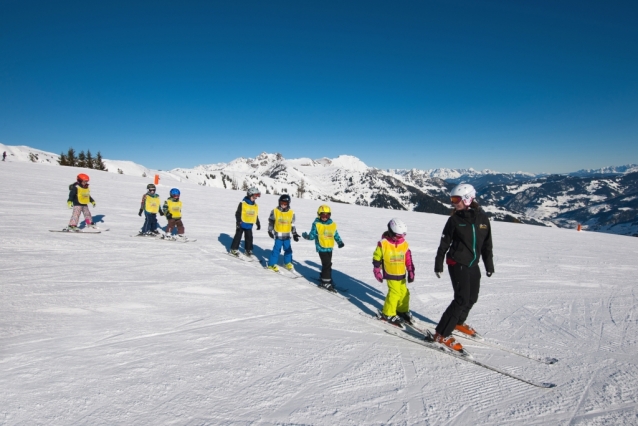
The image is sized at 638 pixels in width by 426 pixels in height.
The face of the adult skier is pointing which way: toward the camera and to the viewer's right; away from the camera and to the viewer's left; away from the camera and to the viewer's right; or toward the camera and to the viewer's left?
toward the camera and to the viewer's left

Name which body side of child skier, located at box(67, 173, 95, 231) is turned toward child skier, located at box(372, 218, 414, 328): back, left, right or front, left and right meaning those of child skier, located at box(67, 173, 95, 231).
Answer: front

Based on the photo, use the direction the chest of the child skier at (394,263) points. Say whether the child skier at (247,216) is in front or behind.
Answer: behind

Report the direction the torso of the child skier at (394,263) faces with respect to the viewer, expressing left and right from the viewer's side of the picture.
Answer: facing the viewer and to the right of the viewer

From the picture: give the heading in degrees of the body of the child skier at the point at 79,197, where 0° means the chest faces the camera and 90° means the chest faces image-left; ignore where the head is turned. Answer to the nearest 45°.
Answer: approximately 315°

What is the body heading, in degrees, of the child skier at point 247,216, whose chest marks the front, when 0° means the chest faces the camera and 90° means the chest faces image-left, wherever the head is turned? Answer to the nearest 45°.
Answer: approximately 315°

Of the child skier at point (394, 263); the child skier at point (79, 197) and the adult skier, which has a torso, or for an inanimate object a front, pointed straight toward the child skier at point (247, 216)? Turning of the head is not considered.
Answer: the child skier at point (79, 197)

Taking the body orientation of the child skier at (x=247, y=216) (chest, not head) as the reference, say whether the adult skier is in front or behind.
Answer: in front

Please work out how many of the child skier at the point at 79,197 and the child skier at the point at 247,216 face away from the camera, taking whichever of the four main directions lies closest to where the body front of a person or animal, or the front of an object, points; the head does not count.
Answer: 0

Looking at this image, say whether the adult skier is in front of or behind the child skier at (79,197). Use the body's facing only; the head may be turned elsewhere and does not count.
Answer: in front
